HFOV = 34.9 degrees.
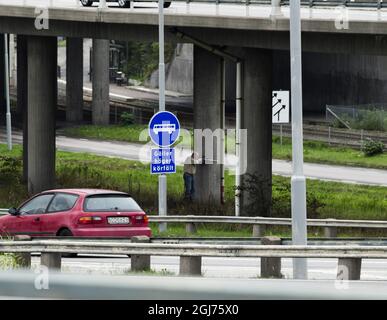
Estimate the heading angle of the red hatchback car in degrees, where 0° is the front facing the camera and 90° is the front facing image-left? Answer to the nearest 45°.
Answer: approximately 135°

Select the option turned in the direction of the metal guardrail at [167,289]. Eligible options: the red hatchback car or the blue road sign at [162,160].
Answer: the blue road sign

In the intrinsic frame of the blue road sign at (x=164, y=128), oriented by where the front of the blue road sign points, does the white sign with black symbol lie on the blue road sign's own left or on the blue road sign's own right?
on the blue road sign's own left

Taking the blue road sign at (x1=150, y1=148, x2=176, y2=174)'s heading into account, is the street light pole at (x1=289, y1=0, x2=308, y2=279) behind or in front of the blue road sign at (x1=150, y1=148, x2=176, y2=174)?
in front

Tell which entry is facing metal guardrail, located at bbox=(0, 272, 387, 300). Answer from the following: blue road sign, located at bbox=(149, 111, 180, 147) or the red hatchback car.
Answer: the blue road sign

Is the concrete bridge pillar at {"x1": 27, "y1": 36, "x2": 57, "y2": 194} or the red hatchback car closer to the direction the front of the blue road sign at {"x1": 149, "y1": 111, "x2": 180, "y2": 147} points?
the red hatchback car

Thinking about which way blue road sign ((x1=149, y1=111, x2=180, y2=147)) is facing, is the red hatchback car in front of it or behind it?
in front

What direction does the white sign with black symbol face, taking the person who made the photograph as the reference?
facing the viewer

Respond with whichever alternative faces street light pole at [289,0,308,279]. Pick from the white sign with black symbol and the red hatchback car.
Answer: the white sign with black symbol

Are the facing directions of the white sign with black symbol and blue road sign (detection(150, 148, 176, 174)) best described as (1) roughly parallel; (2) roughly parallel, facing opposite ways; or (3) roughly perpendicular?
roughly parallel

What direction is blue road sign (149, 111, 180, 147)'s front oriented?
toward the camera

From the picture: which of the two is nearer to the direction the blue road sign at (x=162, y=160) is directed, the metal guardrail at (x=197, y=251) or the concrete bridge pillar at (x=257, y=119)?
the metal guardrail

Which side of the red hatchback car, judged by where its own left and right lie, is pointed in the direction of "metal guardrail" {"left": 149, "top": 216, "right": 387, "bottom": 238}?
right

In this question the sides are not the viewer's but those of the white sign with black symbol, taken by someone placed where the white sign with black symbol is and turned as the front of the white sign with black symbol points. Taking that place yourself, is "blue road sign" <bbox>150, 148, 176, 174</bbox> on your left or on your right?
on your right

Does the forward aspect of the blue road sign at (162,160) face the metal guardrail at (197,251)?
yes

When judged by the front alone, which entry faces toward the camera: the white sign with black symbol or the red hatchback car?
the white sign with black symbol
